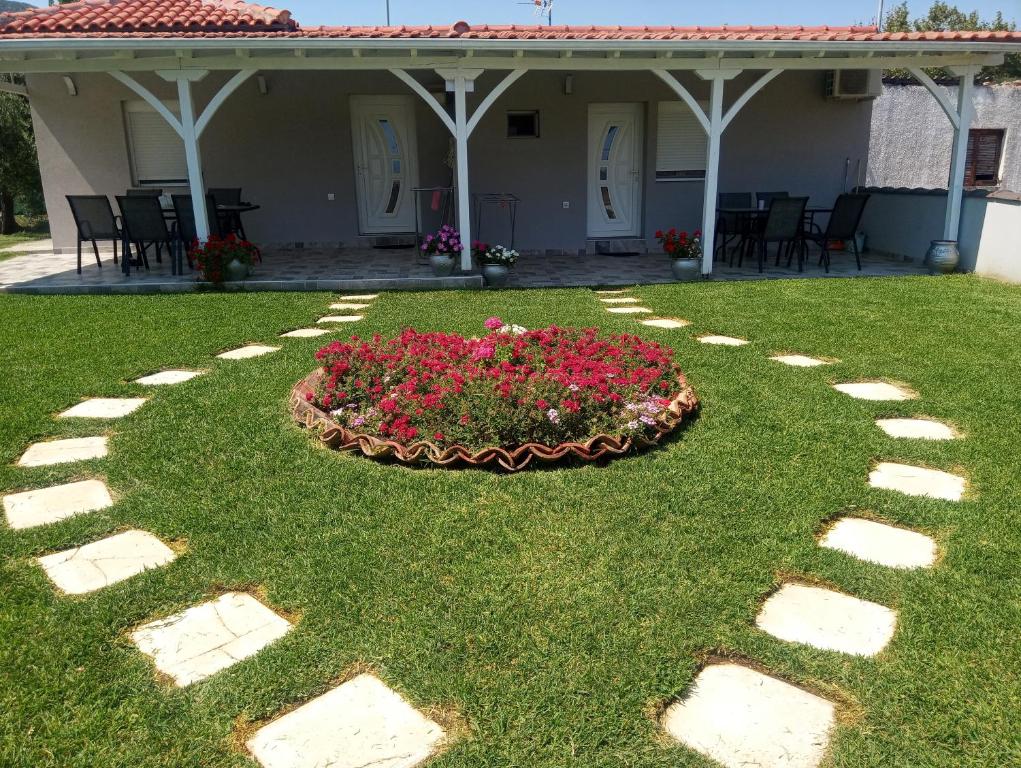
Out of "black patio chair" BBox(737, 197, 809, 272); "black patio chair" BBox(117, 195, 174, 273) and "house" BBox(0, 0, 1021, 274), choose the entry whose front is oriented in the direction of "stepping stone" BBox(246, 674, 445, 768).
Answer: the house

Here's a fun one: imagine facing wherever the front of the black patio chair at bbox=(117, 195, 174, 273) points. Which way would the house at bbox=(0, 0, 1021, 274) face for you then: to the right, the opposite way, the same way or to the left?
the opposite way

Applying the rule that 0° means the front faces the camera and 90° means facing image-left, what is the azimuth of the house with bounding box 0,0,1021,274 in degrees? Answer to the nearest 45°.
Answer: approximately 0°

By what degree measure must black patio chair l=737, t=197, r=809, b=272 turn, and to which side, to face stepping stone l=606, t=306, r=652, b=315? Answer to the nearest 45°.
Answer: approximately 90° to its left

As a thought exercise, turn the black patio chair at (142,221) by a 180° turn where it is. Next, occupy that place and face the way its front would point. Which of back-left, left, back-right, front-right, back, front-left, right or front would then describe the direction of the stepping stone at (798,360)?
left

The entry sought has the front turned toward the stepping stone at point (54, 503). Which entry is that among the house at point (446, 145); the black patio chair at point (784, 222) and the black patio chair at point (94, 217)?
the house

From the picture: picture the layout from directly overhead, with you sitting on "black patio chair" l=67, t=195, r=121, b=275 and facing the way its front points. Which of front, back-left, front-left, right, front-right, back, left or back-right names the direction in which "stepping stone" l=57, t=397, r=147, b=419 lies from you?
back-right

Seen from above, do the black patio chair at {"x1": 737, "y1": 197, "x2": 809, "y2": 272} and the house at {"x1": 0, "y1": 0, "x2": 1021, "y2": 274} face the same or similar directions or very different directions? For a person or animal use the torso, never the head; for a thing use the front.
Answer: very different directions

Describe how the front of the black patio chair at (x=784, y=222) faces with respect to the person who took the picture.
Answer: facing away from the viewer and to the left of the viewer

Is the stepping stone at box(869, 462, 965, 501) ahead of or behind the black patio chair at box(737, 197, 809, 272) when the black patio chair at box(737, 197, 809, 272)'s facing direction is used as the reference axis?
behind

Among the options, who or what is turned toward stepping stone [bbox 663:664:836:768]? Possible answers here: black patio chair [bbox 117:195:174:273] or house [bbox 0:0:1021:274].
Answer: the house

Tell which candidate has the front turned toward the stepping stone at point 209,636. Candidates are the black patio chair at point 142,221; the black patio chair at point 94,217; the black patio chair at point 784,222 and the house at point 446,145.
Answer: the house

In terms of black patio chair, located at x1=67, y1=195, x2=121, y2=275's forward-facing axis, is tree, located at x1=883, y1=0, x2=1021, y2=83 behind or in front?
in front

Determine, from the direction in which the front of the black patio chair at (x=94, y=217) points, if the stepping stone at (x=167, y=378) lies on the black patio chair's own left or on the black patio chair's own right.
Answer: on the black patio chair's own right

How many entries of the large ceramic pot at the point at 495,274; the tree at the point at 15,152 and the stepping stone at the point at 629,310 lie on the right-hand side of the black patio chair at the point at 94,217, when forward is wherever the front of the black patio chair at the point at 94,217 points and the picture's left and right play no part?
2

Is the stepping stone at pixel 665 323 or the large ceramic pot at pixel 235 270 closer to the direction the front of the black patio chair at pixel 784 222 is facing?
the large ceramic pot

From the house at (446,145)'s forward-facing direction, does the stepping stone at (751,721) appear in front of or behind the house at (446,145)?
in front

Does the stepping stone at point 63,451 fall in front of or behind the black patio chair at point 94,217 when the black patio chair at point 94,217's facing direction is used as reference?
behind
